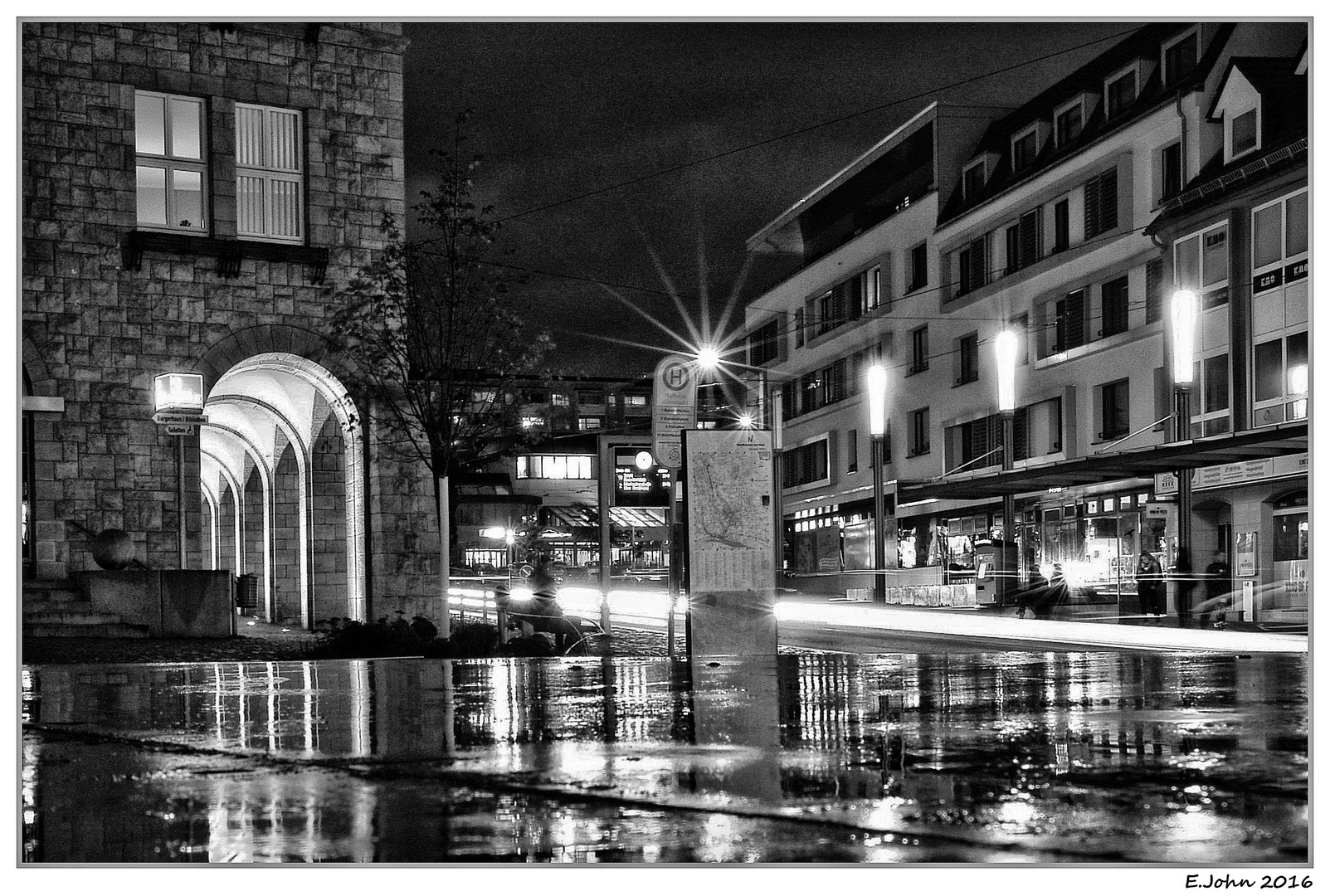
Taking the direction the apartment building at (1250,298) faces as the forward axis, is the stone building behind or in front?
in front

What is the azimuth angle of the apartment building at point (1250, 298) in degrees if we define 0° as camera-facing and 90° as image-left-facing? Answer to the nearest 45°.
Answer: approximately 45°

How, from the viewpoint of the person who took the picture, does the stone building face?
facing the viewer
